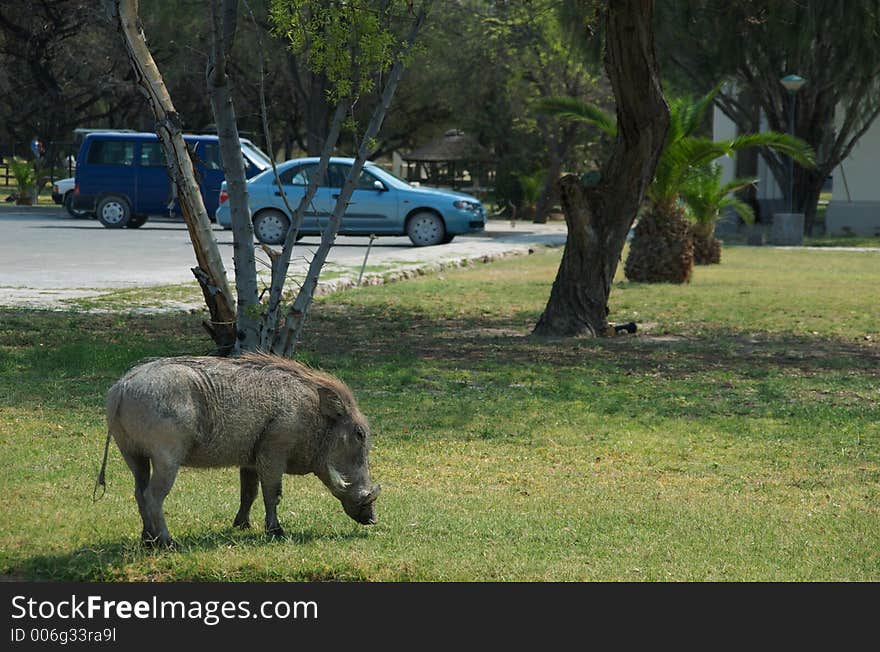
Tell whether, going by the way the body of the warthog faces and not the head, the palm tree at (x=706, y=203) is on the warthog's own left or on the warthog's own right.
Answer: on the warthog's own left

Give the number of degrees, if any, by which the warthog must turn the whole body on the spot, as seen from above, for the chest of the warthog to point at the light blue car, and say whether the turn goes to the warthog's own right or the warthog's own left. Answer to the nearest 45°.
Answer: approximately 90° to the warthog's own left

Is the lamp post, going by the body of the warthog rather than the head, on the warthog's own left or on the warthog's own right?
on the warthog's own left

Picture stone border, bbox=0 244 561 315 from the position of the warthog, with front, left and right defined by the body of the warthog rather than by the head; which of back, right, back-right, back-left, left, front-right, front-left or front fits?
left

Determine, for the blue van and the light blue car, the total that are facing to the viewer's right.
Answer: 2

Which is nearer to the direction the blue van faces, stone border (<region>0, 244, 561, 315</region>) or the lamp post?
the lamp post

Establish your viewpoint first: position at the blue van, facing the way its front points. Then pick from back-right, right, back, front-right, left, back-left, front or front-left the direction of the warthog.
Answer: right

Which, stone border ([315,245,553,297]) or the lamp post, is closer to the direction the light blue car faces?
the lamp post

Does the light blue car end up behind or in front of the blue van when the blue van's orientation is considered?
in front

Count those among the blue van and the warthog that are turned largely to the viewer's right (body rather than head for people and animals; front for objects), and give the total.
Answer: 2

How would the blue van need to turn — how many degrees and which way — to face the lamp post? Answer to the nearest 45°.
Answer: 0° — it already faces it

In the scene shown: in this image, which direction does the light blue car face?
to the viewer's right

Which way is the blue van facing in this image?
to the viewer's right

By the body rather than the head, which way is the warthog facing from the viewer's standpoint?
to the viewer's right
